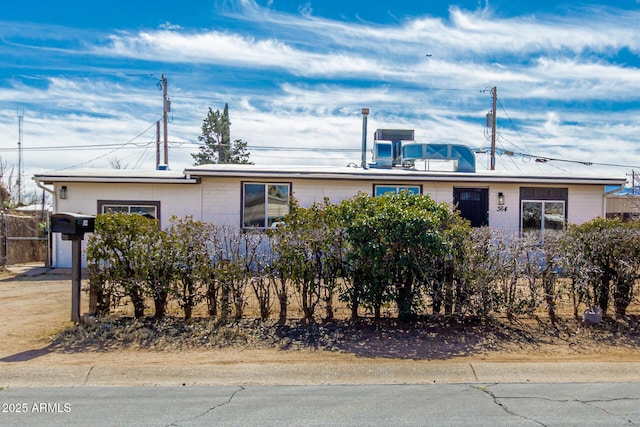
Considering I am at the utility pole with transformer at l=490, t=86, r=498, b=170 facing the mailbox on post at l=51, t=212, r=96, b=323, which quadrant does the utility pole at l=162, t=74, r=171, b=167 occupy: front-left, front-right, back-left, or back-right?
front-right

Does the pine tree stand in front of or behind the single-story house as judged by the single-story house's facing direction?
behind

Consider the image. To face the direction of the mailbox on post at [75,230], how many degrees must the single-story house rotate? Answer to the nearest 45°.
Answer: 0° — it already faces it

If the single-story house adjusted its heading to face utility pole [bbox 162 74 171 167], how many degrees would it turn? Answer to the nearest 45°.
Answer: approximately 135° to its right

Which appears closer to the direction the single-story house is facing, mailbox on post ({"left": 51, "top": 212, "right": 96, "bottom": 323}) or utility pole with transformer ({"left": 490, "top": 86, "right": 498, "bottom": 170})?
the mailbox on post

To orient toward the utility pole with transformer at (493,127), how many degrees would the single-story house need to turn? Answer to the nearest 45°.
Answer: approximately 135° to its left

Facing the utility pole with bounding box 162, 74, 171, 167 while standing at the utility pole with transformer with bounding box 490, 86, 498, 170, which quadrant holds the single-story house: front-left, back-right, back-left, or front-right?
front-left

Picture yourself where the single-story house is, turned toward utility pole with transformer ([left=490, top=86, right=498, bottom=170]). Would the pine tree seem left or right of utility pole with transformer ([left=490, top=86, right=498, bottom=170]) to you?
left

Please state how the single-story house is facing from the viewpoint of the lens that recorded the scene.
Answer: facing the viewer

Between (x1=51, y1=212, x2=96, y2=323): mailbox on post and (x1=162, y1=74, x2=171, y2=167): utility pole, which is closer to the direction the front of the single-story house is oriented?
the mailbox on post
